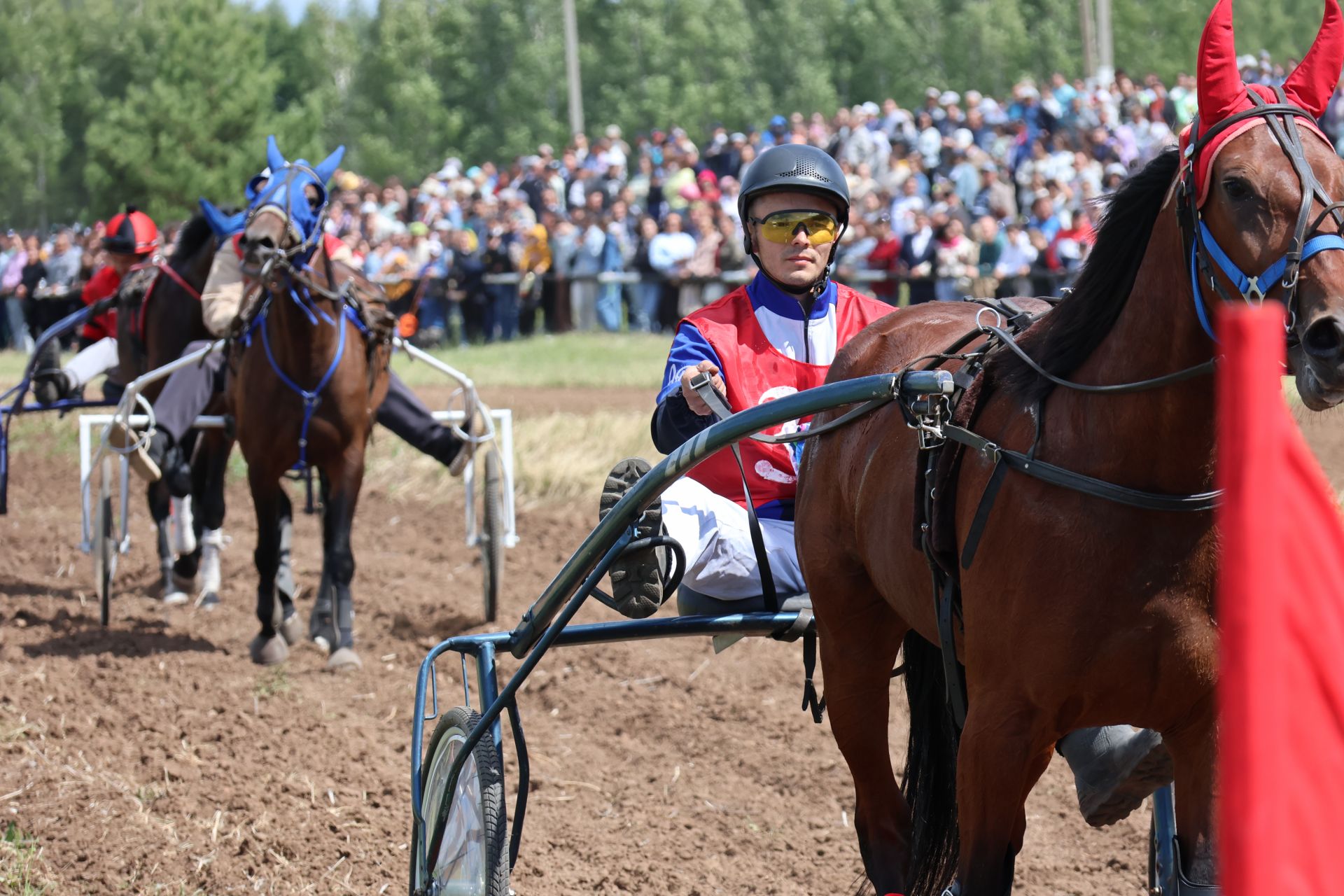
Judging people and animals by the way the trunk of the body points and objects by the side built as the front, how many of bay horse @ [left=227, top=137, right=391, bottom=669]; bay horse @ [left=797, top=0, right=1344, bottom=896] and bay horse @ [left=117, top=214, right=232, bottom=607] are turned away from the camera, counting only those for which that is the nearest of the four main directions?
0

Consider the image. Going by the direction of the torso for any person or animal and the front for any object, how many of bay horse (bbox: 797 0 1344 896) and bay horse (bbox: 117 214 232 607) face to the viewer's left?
0

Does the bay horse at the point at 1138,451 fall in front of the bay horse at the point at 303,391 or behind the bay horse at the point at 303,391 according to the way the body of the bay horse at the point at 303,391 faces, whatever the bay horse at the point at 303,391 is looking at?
in front

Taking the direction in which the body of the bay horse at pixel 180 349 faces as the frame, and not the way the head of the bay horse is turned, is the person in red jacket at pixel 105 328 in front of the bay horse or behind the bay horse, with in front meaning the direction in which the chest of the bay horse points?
behind

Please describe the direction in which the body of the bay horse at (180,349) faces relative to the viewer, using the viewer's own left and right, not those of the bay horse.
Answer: facing the viewer and to the right of the viewer

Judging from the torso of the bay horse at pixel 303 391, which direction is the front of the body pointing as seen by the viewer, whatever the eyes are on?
toward the camera

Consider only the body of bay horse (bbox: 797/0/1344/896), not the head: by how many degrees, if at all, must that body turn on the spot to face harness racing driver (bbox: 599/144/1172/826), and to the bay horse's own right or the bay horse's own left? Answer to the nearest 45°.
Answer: approximately 180°

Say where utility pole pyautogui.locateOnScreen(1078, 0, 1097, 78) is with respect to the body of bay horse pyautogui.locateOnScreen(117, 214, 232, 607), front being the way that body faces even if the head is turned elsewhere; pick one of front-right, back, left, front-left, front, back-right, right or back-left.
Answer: left

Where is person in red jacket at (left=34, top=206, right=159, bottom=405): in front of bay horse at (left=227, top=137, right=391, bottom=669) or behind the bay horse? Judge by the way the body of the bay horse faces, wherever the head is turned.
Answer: behind

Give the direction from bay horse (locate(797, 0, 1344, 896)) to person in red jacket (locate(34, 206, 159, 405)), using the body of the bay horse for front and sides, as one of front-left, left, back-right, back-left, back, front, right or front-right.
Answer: back

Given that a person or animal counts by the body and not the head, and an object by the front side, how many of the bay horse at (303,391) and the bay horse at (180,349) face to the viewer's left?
0
